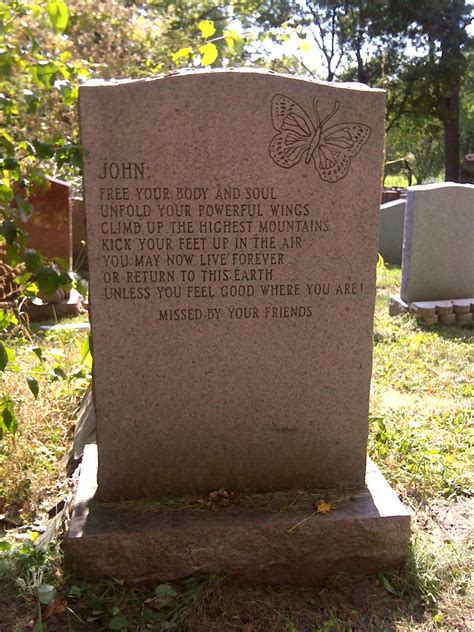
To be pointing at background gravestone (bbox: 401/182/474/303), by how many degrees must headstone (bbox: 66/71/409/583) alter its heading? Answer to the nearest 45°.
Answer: approximately 135° to its left

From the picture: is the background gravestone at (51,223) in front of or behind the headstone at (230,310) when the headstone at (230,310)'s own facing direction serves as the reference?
behind

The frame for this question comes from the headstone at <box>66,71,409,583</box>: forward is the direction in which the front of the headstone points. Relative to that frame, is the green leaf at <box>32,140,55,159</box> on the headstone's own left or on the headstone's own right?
on the headstone's own right

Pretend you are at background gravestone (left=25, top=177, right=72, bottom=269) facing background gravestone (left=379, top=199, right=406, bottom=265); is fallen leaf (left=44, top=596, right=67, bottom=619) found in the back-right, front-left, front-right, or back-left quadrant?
back-right

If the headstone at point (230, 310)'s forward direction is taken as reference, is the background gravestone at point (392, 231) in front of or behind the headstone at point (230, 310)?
behind

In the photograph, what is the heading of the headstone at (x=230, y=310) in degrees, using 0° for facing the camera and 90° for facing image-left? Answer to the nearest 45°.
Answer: approximately 0°
